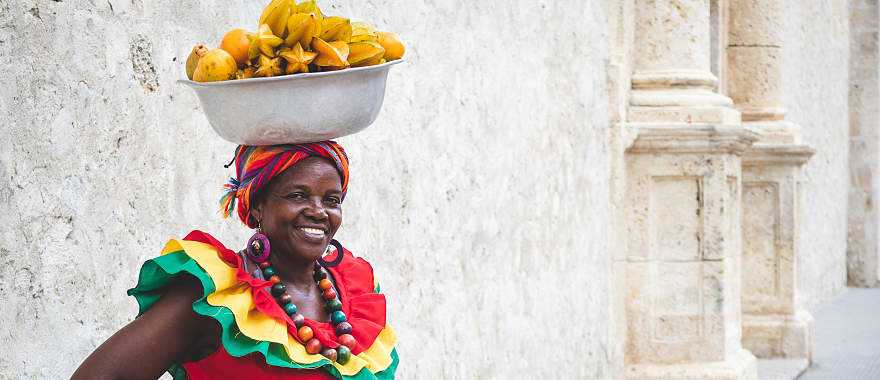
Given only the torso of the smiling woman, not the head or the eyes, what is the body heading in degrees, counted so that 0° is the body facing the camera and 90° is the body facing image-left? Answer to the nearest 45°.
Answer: approximately 315°

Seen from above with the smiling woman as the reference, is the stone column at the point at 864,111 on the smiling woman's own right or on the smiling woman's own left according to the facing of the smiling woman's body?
on the smiling woman's own left

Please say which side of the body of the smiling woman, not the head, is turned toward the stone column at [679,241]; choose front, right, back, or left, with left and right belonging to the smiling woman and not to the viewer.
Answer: left

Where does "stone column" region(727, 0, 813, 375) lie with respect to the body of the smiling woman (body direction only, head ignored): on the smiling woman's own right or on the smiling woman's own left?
on the smiling woman's own left
